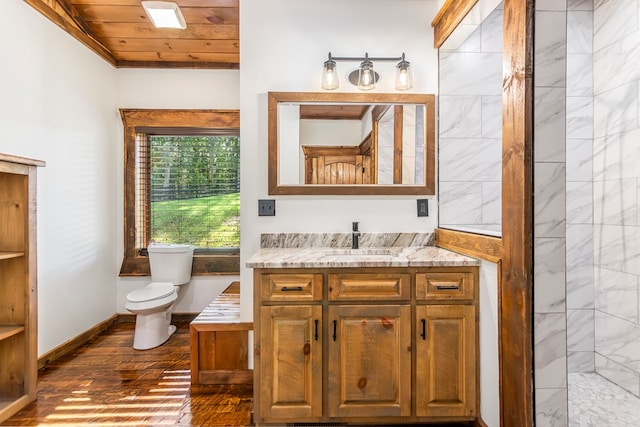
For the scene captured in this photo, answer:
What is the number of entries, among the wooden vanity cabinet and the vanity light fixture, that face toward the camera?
2

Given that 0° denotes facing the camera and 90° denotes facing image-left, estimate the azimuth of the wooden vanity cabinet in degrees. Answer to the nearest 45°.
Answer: approximately 0°

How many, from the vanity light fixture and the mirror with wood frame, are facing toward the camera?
2
